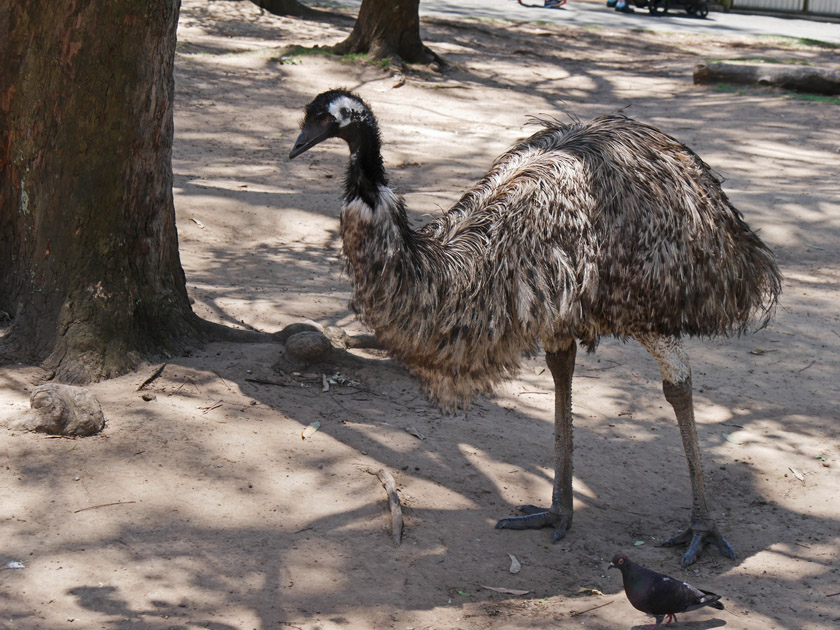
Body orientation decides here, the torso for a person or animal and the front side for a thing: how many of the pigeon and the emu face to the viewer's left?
2

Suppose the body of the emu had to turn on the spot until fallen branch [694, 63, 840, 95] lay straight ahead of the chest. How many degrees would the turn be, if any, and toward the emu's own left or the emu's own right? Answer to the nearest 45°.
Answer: approximately 90° to the emu's own right

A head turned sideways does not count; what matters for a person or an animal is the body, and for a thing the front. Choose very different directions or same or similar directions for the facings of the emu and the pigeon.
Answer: same or similar directions

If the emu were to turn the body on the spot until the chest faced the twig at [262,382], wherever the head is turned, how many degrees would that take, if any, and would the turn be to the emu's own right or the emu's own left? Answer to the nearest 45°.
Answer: approximately 45° to the emu's own right

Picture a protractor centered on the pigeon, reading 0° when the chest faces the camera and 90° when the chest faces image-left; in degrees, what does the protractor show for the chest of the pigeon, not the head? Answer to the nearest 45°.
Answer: approximately 90°

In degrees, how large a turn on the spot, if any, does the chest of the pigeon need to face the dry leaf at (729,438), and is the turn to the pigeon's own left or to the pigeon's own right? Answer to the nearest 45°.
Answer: approximately 90° to the pigeon's own right

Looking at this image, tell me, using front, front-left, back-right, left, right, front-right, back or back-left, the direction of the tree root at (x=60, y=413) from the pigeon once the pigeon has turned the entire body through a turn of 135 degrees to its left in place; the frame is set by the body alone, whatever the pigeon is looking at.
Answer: back-right

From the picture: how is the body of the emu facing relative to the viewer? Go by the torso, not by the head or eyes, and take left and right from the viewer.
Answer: facing to the left of the viewer
